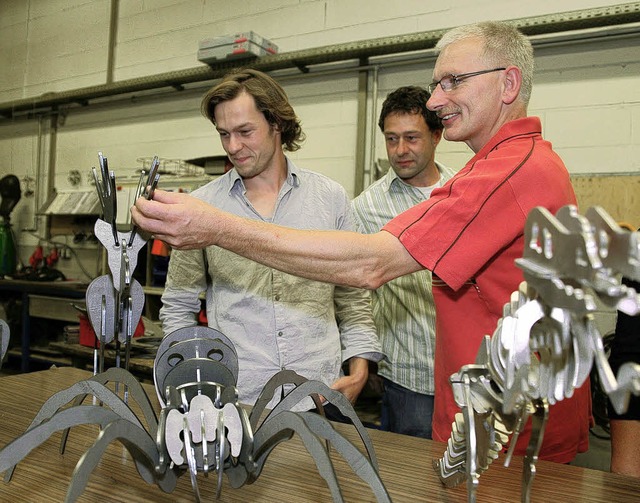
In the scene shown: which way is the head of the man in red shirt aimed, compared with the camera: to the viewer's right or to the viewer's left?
to the viewer's left

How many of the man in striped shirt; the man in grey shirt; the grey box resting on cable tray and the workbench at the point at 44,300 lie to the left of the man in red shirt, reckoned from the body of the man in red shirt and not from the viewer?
0

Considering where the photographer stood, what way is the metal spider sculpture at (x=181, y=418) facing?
facing the viewer

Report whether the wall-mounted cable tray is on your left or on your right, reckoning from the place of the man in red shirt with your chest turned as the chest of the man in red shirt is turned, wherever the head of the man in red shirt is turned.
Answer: on your right

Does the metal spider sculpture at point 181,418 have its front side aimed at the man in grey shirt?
no

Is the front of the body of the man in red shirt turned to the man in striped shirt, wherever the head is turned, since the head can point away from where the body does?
no

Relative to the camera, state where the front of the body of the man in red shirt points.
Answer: to the viewer's left

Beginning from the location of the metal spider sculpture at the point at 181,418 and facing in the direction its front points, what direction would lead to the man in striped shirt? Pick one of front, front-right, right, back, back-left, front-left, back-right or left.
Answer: back-left

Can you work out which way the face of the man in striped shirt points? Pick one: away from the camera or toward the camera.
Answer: toward the camera

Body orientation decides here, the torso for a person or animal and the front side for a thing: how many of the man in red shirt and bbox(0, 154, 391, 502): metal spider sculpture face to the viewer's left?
1

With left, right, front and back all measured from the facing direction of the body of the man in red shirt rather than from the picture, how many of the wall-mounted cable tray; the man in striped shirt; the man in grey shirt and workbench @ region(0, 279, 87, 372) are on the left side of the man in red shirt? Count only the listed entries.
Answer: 0

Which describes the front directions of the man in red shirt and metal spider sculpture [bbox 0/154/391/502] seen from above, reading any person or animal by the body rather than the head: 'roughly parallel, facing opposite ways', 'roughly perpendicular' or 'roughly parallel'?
roughly perpendicular

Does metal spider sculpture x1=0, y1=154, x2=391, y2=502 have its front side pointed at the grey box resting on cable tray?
no
